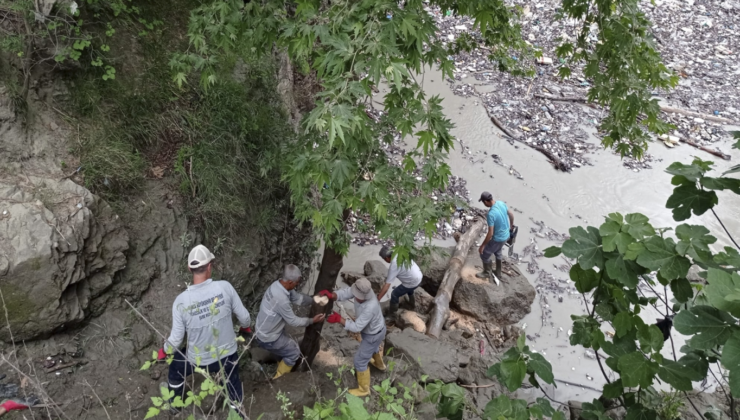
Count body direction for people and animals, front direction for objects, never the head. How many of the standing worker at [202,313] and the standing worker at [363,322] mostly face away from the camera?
1

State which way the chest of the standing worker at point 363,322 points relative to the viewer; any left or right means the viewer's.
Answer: facing to the left of the viewer

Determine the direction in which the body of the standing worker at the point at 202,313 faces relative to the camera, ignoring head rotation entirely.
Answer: away from the camera

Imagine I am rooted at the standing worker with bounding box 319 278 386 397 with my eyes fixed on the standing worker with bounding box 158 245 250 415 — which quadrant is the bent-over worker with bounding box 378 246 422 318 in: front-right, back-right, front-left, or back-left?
back-right

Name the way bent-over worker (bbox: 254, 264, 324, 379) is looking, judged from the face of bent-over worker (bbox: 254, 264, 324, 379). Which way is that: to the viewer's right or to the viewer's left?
to the viewer's right

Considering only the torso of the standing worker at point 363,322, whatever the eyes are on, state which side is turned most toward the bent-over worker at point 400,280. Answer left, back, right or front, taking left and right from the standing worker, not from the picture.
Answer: right
